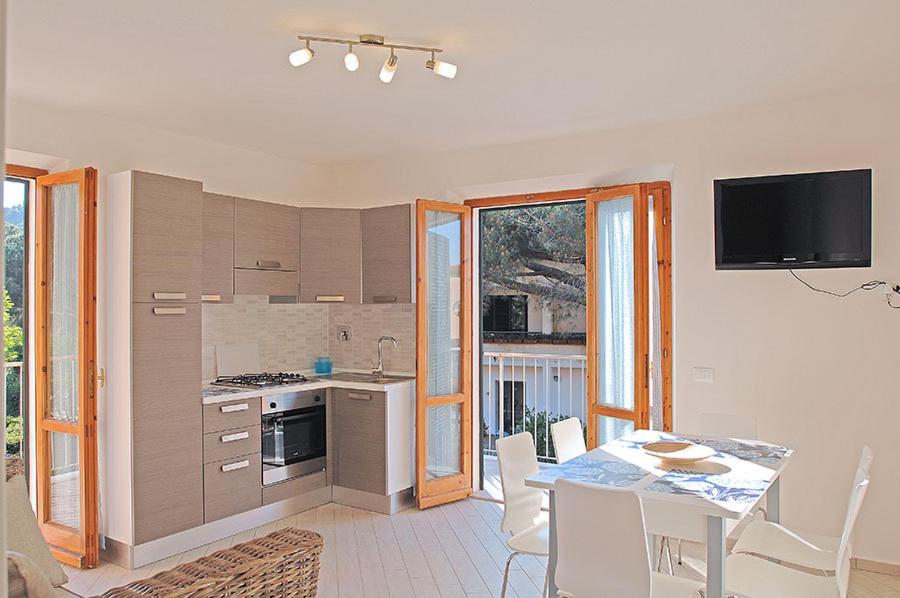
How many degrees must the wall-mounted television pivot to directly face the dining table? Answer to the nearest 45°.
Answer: approximately 45° to its left

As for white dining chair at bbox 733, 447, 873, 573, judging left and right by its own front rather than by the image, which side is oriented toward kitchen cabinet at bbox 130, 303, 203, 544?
front

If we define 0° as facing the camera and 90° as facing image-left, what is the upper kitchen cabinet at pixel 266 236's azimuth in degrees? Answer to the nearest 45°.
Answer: approximately 315°

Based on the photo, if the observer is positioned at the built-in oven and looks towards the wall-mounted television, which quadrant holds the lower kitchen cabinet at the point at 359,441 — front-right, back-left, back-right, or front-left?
front-left

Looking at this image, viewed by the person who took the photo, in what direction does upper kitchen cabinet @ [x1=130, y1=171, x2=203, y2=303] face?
facing the viewer and to the right of the viewer

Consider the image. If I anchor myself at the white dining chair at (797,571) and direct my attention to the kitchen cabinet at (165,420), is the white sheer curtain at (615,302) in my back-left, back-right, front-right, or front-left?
front-right

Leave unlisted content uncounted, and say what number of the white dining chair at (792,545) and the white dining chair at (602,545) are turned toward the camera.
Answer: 0

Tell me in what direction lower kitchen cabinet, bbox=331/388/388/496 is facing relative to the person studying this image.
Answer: facing the viewer and to the left of the viewer

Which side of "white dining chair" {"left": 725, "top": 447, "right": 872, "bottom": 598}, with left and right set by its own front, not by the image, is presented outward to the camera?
left

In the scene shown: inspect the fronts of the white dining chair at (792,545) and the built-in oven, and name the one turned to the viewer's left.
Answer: the white dining chair

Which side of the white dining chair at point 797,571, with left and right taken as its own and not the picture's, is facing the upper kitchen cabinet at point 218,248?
front

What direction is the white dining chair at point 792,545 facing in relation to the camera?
to the viewer's left

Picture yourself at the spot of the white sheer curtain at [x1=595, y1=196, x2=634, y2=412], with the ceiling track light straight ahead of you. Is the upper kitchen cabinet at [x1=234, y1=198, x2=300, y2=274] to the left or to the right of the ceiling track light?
right

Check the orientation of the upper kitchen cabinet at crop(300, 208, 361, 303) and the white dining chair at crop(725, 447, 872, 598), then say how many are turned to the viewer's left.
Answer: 1

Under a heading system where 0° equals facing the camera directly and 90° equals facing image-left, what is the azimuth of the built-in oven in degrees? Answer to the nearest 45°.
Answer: approximately 315°

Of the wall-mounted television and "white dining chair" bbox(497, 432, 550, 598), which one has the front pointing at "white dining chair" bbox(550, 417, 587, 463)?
the wall-mounted television
